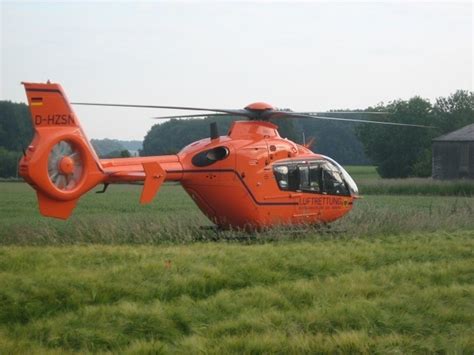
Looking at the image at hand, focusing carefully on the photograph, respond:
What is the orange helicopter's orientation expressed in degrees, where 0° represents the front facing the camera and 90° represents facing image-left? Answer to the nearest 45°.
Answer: approximately 225°
